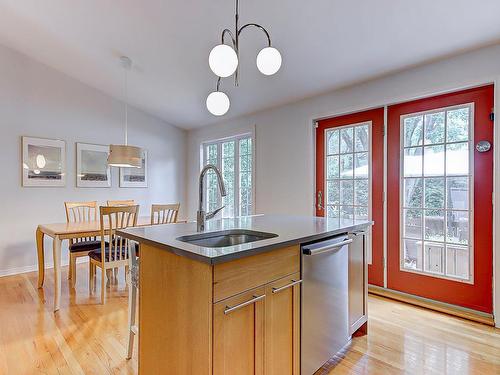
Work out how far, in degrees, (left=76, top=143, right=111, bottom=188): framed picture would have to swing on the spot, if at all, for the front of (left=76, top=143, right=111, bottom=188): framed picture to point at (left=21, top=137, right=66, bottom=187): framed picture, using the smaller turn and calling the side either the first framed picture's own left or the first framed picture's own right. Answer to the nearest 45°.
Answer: approximately 90° to the first framed picture's own right

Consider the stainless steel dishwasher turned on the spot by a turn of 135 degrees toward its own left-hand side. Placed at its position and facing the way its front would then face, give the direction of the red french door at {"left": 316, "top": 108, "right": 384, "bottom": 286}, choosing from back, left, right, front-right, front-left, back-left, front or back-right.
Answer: front

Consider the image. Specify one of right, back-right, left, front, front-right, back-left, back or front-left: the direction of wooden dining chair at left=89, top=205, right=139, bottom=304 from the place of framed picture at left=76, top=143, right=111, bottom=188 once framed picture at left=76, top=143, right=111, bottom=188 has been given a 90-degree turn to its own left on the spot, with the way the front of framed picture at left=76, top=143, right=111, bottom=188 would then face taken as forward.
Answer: right

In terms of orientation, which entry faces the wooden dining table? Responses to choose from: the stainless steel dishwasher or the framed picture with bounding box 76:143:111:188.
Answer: the framed picture

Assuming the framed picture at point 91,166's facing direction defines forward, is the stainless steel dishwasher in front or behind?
in front

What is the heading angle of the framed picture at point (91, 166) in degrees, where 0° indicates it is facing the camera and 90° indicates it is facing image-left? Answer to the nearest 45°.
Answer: approximately 0°

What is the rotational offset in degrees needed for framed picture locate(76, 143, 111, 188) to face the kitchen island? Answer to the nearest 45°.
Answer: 0° — it already faces it

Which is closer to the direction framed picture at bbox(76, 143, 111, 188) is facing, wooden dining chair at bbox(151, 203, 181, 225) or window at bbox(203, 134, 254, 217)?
the wooden dining chair

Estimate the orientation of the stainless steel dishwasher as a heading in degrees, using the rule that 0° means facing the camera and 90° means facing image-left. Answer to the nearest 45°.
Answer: approximately 315°

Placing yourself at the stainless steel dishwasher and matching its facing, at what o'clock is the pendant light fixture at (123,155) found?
The pendant light fixture is roughly at 5 o'clock from the stainless steel dishwasher.

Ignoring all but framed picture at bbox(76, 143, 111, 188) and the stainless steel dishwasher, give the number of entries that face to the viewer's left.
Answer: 0

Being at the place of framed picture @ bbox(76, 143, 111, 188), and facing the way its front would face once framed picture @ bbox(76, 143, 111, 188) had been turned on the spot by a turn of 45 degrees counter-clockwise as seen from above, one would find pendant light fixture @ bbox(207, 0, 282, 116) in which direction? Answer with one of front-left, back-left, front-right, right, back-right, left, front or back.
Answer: front-right

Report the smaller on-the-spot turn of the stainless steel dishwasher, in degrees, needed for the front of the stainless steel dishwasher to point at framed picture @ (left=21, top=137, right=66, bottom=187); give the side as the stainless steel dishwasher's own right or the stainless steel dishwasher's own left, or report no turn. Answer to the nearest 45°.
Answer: approximately 135° to the stainless steel dishwasher's own right

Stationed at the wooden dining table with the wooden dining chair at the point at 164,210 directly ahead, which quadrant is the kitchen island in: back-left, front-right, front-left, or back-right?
front-right
